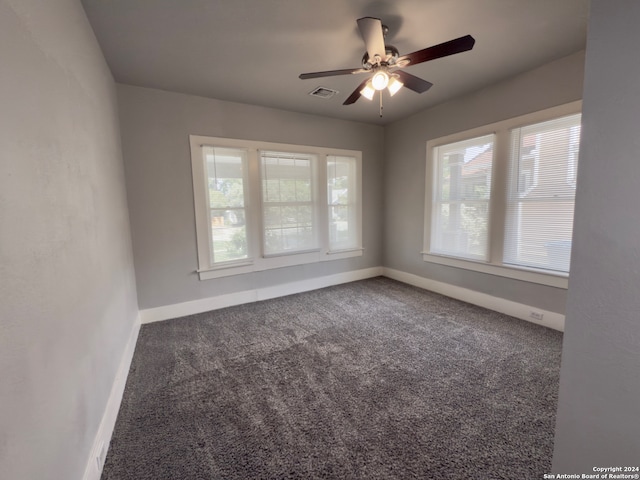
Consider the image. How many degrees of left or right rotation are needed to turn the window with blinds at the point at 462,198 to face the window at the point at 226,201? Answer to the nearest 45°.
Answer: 0° — it already faces it

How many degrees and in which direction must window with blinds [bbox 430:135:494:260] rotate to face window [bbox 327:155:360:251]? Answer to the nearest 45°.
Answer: approximately 45° to its right

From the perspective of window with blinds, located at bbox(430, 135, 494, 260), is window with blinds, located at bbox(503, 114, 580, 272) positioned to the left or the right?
on its left

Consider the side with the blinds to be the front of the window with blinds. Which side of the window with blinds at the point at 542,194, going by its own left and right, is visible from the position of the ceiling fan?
front

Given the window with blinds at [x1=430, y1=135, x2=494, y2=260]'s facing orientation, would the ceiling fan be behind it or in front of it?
in front

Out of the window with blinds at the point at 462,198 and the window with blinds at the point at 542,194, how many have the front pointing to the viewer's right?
0

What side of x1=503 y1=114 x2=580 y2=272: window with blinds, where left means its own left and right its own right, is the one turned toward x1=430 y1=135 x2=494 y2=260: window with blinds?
right

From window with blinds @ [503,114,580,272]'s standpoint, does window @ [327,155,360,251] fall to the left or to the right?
on its right

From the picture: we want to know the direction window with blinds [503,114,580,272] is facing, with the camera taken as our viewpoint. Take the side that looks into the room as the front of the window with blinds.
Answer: facing the viewer and to the left of the viewer

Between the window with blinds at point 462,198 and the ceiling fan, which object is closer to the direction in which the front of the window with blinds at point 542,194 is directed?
the ceiling fan

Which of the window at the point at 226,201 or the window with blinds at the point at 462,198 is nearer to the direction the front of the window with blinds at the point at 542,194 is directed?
the window

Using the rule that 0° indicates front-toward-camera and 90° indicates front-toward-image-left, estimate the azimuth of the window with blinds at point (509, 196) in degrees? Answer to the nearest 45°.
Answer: approximately 45°
